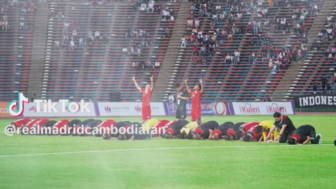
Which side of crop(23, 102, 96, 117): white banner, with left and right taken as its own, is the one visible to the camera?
front

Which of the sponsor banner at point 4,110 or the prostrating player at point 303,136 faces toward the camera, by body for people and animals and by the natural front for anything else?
the sponsor banner

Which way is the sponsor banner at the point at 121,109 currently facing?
toward the camera

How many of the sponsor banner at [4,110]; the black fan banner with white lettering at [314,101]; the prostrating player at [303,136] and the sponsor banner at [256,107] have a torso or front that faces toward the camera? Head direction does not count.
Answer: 3

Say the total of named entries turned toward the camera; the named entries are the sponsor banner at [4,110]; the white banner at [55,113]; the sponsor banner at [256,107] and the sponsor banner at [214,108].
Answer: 4

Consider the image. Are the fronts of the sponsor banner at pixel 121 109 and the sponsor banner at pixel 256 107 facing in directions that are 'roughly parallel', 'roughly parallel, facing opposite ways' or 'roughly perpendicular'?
roughly parallel

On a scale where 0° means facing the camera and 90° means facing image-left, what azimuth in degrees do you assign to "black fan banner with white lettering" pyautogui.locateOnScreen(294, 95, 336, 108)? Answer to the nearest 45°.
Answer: approximately 0°

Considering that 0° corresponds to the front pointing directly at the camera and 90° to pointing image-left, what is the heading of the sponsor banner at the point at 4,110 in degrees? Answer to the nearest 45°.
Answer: approximately 0°

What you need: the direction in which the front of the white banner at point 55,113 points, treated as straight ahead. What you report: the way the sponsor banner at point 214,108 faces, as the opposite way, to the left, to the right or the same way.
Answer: the same way

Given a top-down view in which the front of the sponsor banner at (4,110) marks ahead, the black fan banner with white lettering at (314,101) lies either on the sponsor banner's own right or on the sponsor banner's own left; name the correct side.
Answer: on the sponsor banner's own left

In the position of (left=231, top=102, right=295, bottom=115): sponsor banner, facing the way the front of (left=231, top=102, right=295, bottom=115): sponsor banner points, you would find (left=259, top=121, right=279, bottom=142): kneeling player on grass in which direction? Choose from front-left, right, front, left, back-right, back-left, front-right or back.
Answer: front
